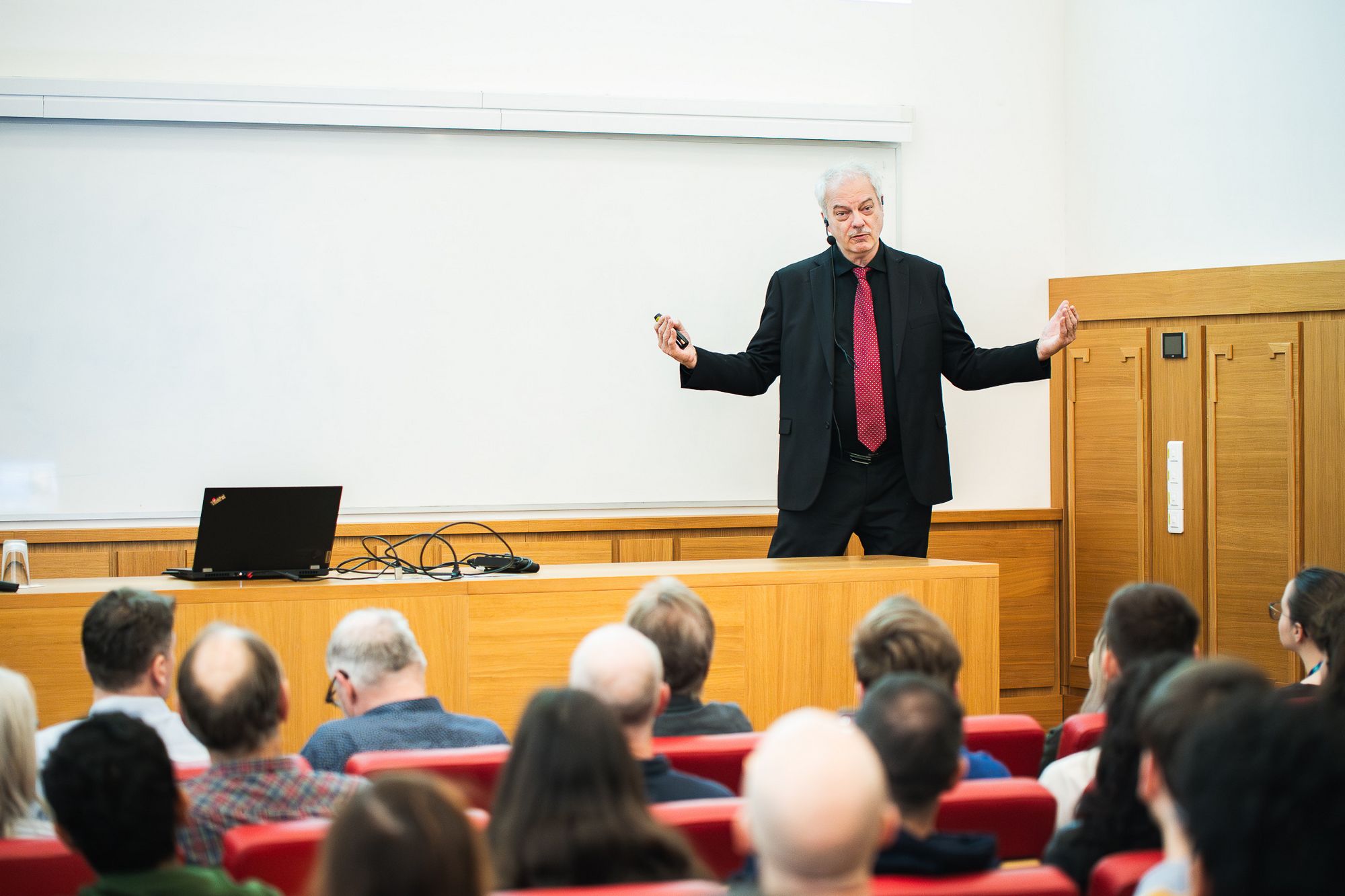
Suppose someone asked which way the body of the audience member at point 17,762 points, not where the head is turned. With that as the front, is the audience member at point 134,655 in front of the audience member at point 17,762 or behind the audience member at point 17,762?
in front

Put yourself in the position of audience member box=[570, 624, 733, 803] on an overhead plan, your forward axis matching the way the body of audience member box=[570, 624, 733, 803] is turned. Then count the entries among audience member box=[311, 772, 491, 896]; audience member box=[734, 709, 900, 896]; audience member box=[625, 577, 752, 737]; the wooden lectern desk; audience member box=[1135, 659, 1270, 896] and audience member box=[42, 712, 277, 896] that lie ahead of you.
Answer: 2

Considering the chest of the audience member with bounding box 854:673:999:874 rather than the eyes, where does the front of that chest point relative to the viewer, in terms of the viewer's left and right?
facing away from the viewer

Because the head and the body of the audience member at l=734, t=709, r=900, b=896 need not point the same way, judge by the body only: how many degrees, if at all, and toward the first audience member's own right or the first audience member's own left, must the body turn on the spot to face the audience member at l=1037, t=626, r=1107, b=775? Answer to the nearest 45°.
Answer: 0° — they already face them

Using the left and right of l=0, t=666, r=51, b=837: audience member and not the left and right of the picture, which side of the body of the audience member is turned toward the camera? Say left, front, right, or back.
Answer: back

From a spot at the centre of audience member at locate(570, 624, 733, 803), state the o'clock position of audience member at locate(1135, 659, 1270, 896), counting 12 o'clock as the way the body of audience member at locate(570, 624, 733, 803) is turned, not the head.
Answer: audience member at locate(1135, 659, 1270, 896) is roughly at 4 o'clock from audience member at locate(570, 624, 733, 803).

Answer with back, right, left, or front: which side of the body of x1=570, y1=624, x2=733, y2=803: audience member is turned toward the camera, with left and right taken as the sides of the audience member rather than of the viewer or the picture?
back

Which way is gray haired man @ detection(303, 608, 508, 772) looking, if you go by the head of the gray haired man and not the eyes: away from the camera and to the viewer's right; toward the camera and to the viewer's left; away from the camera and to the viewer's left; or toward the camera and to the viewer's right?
away from the camera and to the viewer's left

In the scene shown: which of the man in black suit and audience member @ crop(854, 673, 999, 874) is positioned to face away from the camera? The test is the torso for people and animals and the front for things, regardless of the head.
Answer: the audience member

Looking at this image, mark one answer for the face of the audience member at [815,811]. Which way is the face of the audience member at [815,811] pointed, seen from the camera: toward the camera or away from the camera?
away from the camera

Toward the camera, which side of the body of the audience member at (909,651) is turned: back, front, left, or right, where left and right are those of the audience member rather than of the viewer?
back

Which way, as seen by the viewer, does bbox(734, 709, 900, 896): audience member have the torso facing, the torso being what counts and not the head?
away from the camera

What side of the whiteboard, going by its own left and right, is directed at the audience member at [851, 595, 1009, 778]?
front

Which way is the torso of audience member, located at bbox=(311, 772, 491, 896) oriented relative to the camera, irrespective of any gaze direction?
away from the camera

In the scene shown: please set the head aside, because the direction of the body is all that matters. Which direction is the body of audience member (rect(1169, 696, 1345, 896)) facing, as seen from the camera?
away from the camera

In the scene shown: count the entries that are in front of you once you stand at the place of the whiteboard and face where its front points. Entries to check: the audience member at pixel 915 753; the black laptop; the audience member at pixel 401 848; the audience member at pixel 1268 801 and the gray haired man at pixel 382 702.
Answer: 5
